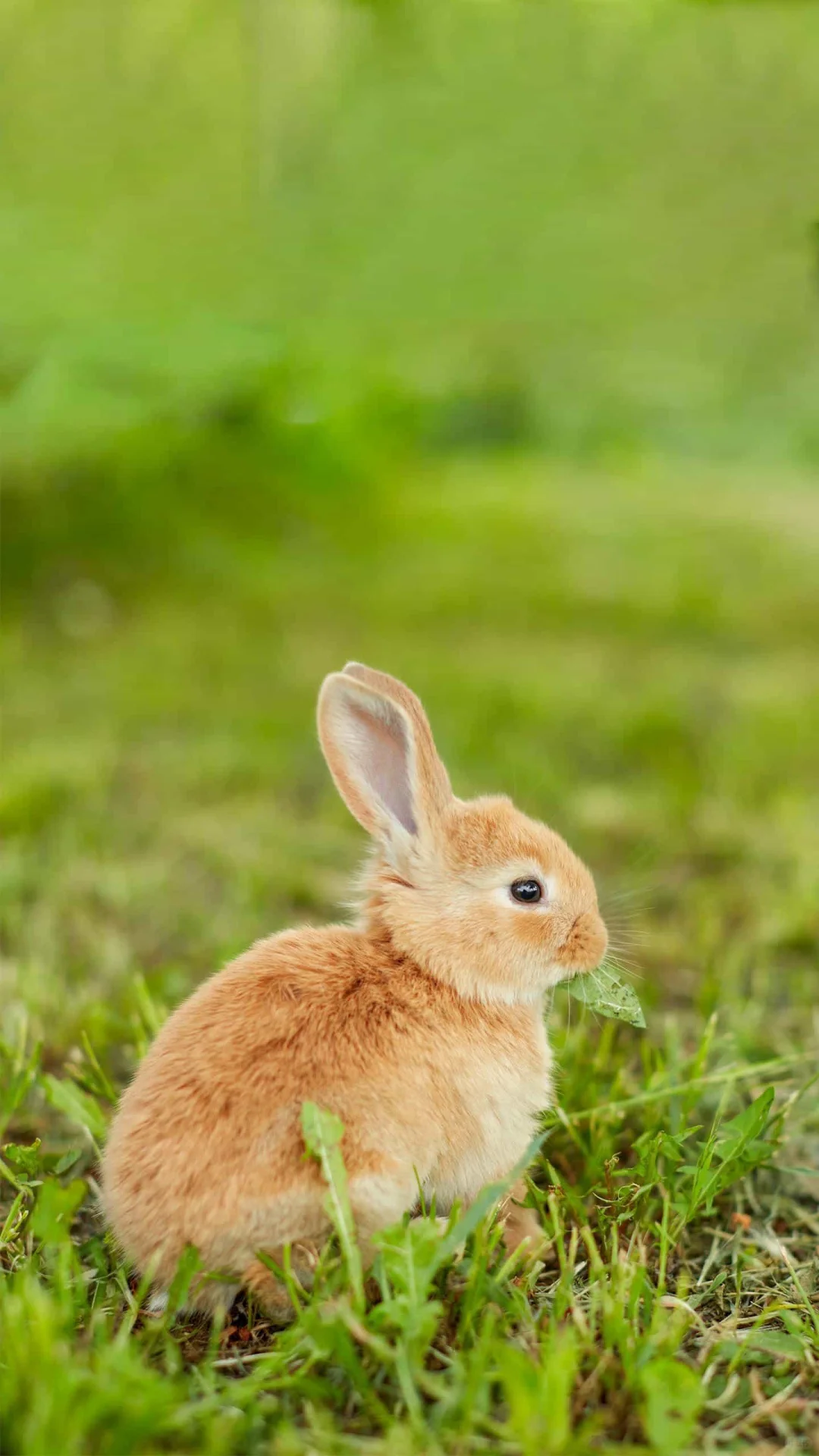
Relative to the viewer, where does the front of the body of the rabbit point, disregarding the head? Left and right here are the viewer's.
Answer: facing to the right of the viewer
